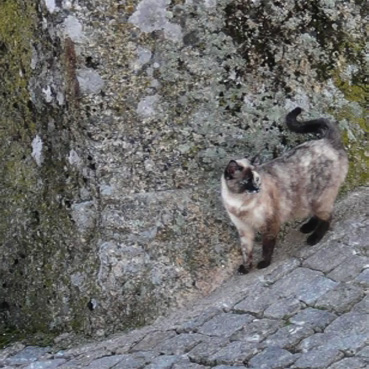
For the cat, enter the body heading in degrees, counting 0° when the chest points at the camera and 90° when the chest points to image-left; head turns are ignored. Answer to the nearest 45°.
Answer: approximately 45°
